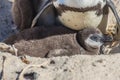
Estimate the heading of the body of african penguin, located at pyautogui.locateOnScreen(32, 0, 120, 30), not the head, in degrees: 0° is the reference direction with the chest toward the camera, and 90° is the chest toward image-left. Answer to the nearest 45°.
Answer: approximately 0°
